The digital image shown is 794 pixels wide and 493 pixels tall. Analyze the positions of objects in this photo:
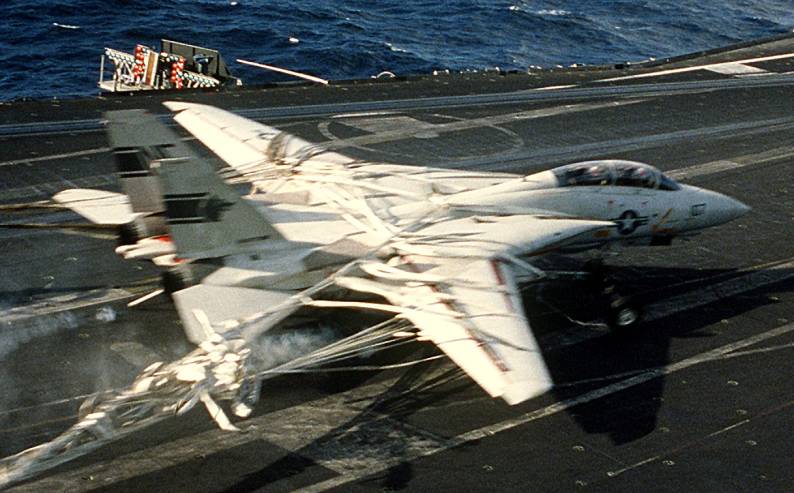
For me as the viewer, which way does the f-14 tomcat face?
facing away from the viewer and to the right of the viewer
